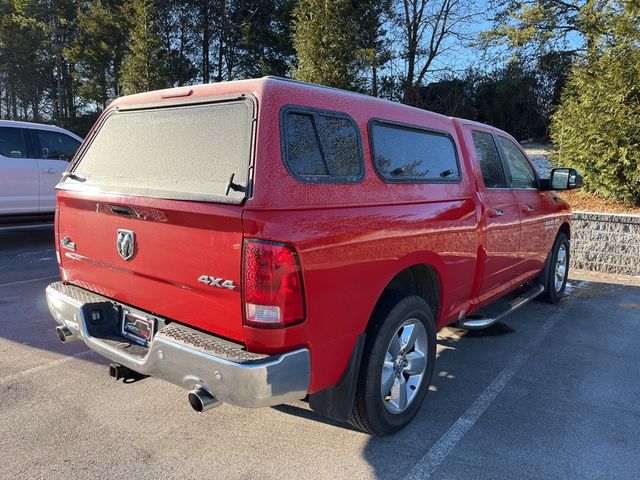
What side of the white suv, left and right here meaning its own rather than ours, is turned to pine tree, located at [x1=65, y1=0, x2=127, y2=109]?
left

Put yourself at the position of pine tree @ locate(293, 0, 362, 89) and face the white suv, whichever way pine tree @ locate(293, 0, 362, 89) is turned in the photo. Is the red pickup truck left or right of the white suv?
left

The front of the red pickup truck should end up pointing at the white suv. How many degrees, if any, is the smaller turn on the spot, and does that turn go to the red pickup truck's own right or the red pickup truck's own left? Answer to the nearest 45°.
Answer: approximately 90° to the red pickup truck's own left

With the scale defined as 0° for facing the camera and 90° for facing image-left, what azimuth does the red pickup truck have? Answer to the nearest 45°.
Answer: approximately 225°

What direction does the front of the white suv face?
to the viewer's right

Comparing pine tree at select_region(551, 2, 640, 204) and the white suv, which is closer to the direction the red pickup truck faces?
the pine tree

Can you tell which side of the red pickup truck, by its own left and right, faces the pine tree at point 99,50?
left

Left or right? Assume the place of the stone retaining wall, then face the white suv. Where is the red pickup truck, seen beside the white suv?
left
